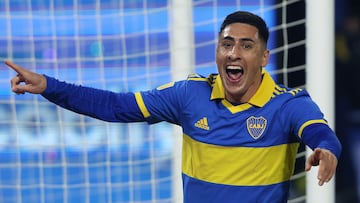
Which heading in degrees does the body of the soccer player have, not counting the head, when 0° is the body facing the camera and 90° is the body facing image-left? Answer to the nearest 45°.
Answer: approximately 0°
